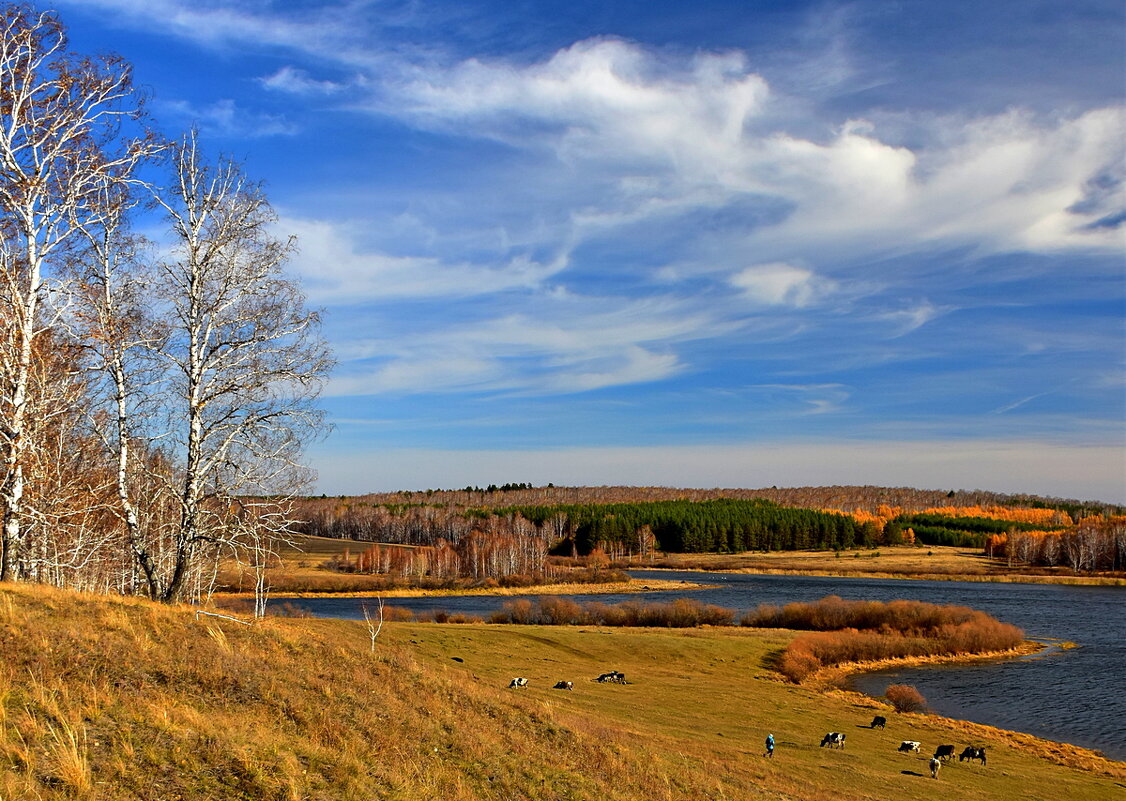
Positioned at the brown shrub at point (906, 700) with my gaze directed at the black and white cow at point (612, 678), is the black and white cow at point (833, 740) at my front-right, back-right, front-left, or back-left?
front-left

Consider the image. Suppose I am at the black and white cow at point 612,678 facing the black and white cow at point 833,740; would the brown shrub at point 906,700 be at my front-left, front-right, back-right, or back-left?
front-left

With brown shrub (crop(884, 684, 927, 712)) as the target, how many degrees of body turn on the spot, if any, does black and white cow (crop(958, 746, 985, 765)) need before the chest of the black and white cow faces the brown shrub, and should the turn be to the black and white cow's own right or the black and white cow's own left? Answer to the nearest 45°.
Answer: approximately 90° to the black and white cow's own right

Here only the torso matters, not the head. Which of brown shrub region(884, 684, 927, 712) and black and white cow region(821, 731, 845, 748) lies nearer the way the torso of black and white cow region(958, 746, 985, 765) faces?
the black and white cow

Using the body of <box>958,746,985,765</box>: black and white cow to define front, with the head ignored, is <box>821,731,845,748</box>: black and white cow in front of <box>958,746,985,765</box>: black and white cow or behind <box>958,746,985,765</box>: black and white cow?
in front

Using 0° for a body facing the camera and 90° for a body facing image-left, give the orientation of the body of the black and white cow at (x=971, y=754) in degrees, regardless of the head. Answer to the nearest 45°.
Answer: approximately 90°

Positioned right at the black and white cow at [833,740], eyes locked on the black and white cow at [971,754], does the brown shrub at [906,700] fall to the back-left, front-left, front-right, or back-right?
front-left
